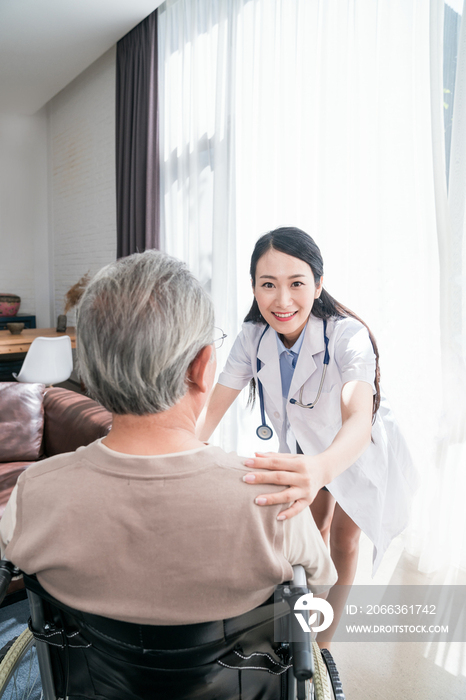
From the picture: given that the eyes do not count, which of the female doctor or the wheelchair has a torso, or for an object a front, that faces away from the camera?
the wheelchair

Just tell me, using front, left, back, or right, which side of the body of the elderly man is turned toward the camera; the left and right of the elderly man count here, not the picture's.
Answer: back

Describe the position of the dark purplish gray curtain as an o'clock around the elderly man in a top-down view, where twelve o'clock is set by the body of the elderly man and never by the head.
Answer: The dark purplish gray curtain is roughly at 12 o'clock from the elderly man.

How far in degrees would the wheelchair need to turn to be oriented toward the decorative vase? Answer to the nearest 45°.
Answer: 0° — it already faces it

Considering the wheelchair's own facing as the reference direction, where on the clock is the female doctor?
The female doctor is roughly at 1 o'clock from the wheelchair.

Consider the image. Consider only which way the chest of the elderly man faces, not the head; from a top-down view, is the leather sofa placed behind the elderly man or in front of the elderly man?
in front

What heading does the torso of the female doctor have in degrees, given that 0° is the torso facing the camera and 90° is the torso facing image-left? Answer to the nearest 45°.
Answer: approximately 45°

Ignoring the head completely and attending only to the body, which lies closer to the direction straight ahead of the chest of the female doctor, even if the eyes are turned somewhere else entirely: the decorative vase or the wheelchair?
the wheelchair

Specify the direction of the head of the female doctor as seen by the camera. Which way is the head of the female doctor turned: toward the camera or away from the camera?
toward the camera

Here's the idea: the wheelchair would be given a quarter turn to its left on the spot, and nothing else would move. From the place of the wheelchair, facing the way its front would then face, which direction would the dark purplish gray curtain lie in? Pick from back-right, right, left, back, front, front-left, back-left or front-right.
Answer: right

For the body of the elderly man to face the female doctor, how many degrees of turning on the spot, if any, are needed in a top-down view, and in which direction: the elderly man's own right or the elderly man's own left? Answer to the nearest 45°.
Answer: approximately 45° to the elderly man's own right

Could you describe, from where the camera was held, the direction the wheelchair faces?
facing away from the viewer

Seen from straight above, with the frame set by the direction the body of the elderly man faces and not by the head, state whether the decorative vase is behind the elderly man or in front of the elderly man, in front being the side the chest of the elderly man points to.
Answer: in front

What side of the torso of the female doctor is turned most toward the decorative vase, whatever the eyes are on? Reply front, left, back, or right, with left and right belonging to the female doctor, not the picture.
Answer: right

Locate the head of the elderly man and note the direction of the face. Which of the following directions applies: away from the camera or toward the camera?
away from the camera
